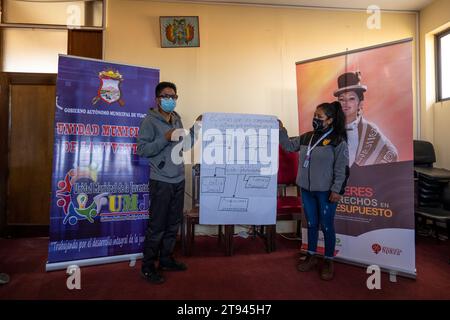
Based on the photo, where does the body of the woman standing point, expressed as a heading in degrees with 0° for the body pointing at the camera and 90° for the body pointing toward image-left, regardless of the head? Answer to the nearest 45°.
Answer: approximately 45°

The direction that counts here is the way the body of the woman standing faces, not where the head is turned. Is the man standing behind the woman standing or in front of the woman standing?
in front

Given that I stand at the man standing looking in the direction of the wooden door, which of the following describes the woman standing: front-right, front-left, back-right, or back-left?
back-right

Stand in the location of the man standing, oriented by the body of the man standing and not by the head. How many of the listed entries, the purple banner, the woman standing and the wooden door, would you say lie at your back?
2

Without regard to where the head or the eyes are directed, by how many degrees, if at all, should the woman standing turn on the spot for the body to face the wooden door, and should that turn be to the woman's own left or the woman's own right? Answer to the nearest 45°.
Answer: approximately 45° to the woman's own right

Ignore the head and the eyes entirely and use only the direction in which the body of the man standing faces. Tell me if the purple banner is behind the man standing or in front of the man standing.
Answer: behind

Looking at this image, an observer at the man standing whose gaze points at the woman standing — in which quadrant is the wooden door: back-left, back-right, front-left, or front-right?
back-left

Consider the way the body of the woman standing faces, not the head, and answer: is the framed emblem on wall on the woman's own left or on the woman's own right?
on the woman's own right

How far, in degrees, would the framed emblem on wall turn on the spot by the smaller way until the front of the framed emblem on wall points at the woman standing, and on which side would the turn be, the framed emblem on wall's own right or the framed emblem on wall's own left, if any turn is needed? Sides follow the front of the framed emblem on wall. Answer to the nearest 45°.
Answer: approximately 45° to the framed emblem on wall's own left

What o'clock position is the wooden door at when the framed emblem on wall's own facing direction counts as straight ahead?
The wooden door is roughly at 3 o'clock from the framed emblem on wall.

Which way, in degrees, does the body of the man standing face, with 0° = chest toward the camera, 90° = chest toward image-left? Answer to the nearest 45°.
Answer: approximately 315°
